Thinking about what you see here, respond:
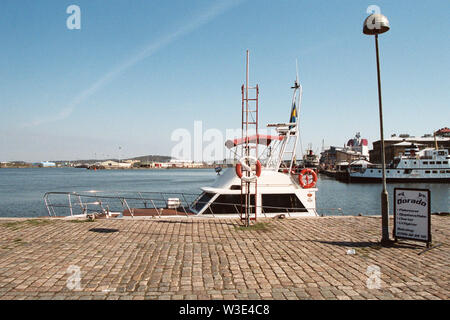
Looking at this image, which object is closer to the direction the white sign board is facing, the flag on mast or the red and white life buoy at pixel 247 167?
the red and white life buoy

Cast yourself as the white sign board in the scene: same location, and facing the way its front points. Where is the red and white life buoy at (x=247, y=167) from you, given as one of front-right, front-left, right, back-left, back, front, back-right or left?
right

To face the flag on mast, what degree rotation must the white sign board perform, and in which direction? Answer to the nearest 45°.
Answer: approximately 135° to its right

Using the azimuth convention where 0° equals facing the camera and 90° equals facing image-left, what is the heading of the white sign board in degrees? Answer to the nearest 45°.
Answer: approximately 0°
